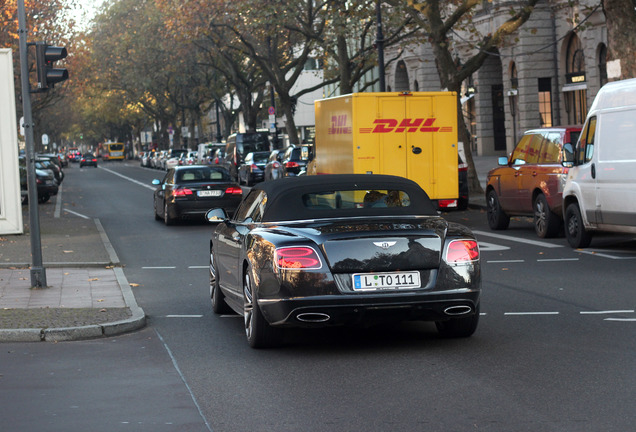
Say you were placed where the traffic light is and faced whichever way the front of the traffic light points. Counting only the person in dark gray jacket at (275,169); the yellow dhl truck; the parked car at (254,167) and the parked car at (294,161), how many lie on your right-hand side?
0

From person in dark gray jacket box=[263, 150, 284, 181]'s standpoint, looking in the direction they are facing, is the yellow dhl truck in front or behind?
behind

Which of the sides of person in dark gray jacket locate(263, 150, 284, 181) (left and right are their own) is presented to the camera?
back

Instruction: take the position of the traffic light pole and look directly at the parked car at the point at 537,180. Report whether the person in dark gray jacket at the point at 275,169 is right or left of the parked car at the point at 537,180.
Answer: left

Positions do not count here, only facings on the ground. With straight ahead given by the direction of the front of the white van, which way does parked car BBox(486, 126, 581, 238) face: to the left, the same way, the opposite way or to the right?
the same way

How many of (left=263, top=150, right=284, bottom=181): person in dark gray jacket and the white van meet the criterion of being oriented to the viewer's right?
0

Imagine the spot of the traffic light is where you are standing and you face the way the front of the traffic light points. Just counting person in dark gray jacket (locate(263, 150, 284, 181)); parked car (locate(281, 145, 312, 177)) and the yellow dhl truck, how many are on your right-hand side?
0

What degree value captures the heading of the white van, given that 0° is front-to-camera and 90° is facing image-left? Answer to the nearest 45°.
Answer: approximately 135°

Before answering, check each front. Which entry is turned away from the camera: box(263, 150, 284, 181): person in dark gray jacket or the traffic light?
the person in dark gray jacket

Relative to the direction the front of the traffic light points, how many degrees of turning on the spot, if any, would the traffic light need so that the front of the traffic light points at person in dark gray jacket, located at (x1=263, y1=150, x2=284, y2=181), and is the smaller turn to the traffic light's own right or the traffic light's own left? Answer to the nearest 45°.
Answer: approximately 90° to the traffic light's own left
